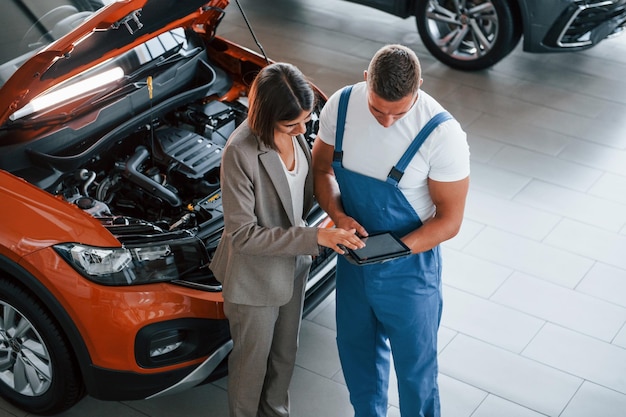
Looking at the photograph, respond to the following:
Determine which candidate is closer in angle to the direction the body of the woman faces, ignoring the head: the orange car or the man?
the man

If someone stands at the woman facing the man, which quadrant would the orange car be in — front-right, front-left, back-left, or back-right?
back-left

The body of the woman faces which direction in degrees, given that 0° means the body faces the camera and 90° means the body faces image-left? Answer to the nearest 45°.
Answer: approximately 315°

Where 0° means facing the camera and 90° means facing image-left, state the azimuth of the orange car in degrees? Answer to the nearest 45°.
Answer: approximately 315°

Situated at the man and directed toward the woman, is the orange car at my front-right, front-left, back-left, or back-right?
front-right

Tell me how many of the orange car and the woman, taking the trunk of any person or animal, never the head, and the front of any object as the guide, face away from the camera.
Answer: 0

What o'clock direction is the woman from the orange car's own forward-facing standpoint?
The woman is roughly at 12 o'clock from the orange car.

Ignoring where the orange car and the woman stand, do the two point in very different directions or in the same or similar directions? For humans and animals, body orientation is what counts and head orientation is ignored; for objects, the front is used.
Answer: same or similar directions

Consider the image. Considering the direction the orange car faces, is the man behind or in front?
in front
